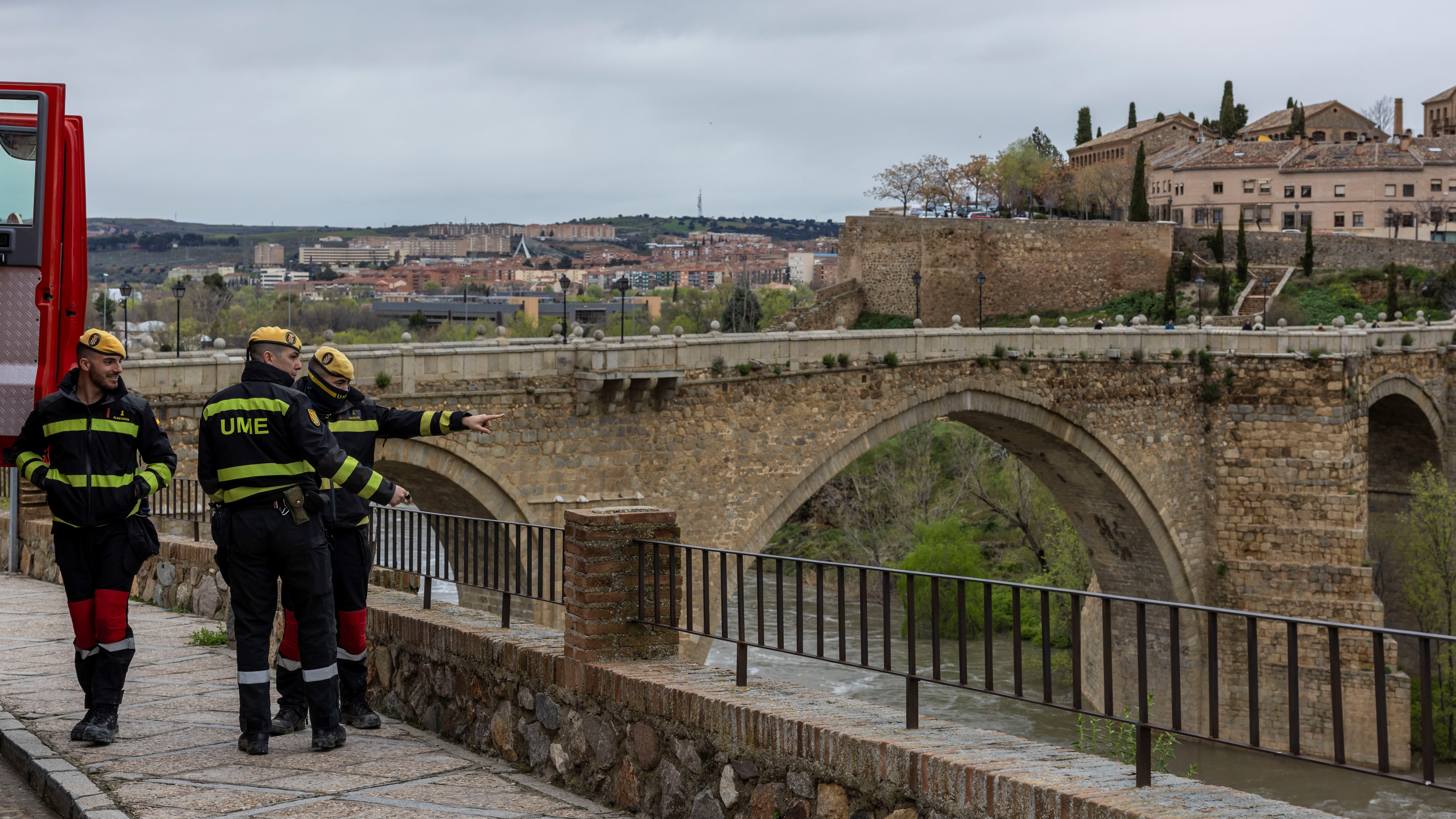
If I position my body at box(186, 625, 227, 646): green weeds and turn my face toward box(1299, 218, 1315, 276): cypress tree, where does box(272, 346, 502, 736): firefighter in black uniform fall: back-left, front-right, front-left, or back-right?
back-right

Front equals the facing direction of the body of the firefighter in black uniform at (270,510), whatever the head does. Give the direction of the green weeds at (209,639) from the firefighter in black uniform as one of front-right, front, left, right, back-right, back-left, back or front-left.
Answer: front-left

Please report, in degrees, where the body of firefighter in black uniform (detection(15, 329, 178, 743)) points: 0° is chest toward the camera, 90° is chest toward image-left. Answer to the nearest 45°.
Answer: approximately 0°

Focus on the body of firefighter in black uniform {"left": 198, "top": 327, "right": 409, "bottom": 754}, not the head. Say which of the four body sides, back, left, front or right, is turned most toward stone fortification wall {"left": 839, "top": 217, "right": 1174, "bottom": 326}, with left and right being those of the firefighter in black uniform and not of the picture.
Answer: front

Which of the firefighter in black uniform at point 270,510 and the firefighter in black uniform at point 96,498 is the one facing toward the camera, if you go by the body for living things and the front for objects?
the firefighter in black uniform at point 96,498

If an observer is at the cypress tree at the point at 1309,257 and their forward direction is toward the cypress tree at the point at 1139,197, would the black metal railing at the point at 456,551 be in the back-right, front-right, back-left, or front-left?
back-left

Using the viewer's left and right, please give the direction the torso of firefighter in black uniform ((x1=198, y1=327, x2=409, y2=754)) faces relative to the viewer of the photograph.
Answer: facing away from the viewer and to the right of the viewer

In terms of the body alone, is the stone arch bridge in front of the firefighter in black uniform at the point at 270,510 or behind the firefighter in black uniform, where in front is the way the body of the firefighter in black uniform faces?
in front

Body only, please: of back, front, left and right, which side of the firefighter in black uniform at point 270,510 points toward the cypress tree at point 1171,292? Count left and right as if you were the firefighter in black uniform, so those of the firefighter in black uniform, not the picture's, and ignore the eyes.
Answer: front

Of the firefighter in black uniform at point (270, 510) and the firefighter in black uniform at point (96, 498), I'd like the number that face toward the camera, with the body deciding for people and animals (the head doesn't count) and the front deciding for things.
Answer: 1
